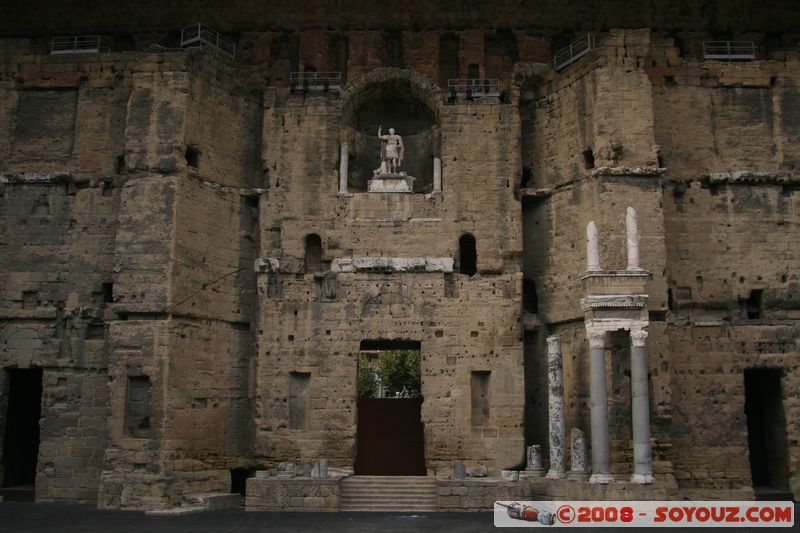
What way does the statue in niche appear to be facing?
toward the camera

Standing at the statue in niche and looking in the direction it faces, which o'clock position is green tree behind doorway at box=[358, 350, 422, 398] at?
The green tree behind doorway is roughly at 6 o'clock from the statue in niche.

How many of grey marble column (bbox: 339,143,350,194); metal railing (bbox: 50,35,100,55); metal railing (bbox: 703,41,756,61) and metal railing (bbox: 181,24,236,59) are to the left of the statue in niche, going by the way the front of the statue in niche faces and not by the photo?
1

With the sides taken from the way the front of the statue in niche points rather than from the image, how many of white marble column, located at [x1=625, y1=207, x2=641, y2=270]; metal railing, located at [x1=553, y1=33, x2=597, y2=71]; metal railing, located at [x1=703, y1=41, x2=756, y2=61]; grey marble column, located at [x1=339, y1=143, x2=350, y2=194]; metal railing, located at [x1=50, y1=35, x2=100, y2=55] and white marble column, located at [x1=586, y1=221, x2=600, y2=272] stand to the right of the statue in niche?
2

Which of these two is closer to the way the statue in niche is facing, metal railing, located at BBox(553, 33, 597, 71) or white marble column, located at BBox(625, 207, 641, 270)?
the white marble column

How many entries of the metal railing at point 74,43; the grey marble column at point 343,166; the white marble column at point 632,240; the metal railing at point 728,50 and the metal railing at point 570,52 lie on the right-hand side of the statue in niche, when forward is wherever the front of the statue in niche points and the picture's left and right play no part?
2

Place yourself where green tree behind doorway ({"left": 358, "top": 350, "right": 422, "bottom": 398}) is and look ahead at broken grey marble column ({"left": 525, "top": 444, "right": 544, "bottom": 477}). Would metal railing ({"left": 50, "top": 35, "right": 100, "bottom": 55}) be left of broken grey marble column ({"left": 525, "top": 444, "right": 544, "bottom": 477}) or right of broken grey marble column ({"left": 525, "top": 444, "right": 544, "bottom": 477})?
right

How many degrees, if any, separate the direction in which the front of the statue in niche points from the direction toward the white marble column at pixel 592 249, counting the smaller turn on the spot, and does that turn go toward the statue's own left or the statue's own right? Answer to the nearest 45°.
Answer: approximately 45° to the statue's own left

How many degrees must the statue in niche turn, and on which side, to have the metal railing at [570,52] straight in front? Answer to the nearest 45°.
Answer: approximately 90° to its left

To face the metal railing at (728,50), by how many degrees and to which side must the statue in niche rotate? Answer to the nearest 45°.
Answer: approximately 90° to its left

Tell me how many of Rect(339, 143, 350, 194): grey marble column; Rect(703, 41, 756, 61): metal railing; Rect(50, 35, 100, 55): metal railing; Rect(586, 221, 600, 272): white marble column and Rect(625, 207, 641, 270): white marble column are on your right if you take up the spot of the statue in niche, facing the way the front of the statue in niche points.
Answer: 2

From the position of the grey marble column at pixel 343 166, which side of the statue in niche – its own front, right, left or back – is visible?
right

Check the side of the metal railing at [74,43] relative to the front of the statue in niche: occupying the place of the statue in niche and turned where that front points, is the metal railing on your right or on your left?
on your right
